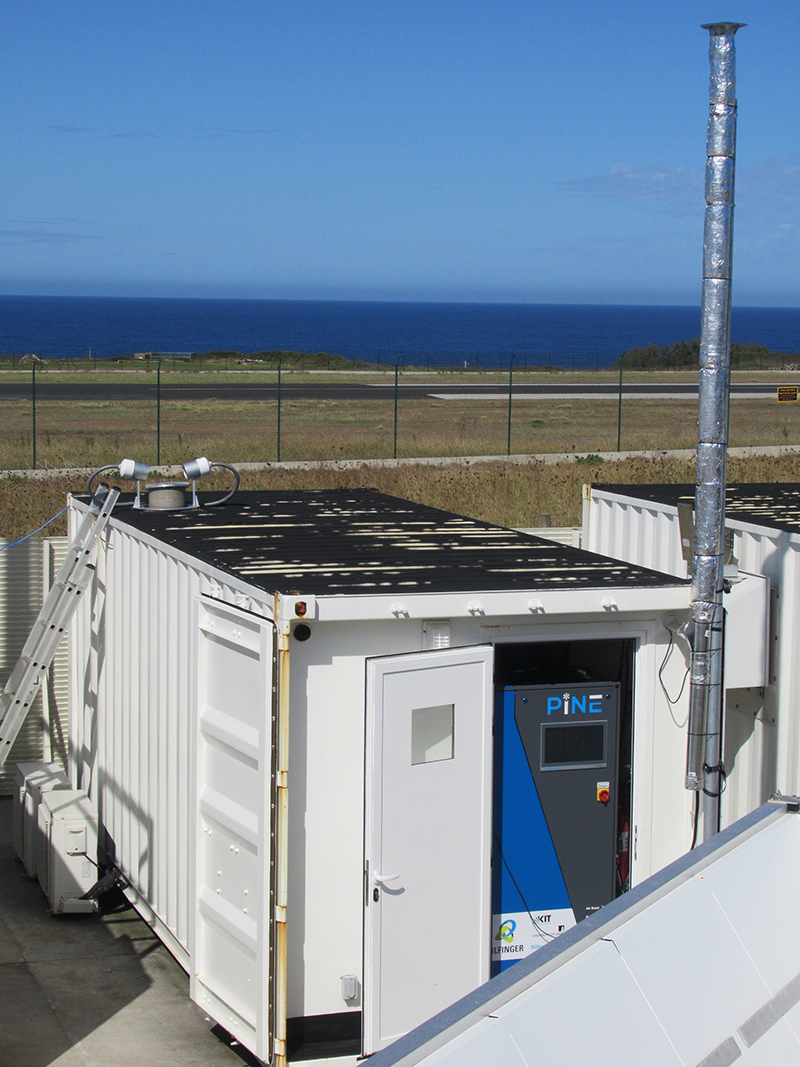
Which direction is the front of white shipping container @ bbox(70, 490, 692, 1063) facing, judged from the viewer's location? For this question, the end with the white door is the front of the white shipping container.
facing the viewer and to the right of the viewer

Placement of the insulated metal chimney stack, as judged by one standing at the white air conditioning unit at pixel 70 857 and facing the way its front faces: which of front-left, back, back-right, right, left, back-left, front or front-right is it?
back-left

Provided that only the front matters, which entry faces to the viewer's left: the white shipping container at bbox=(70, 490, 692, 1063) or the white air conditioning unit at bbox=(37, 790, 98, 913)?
the white air conditioning unit

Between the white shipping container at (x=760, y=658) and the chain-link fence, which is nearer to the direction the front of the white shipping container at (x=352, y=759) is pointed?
the white shipping container

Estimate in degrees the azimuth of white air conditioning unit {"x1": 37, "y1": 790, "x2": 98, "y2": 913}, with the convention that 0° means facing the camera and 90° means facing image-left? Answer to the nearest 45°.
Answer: approximately 90°

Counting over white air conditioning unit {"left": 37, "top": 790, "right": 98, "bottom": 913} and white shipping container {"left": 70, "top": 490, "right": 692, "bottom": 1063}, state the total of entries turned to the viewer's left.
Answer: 1

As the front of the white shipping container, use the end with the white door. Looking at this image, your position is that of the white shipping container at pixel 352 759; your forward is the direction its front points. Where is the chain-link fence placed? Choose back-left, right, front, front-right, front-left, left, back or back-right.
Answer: back-left

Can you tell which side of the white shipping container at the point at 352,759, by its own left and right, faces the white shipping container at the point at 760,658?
left

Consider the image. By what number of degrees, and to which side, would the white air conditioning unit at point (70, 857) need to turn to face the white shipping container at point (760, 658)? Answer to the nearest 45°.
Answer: approximately 135° to its left

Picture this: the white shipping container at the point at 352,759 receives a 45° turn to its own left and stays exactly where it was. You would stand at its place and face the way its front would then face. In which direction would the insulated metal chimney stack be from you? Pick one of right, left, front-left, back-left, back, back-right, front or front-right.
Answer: front
